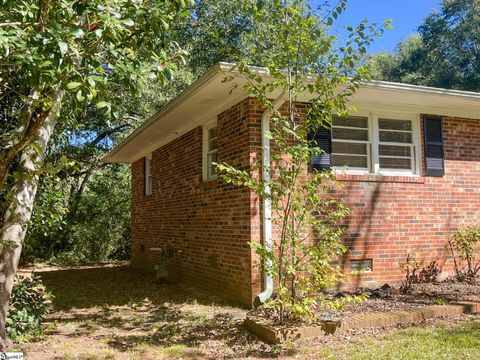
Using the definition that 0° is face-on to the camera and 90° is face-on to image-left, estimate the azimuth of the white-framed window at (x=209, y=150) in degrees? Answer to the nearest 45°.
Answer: approximately 45°

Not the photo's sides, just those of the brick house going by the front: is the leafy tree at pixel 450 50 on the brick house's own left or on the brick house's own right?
on the brick house's own left

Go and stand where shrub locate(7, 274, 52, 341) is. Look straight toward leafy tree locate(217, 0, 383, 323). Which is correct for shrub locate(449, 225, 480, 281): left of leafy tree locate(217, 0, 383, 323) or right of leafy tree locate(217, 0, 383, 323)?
left

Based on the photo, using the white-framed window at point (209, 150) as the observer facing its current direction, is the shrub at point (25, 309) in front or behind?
in front

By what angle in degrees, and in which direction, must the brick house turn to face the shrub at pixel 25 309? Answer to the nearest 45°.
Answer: approximately 90° to its right

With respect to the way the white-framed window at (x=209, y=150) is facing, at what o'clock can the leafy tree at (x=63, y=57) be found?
The leafy tree is roughly at 11 o'clock from the white-framed window.

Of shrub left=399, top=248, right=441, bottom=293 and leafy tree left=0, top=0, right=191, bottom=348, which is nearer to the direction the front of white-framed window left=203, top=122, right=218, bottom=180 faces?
the leafy tree

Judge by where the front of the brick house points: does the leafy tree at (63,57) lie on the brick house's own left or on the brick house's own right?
on the brick house's own right

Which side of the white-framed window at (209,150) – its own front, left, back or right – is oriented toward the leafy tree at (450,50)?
back
